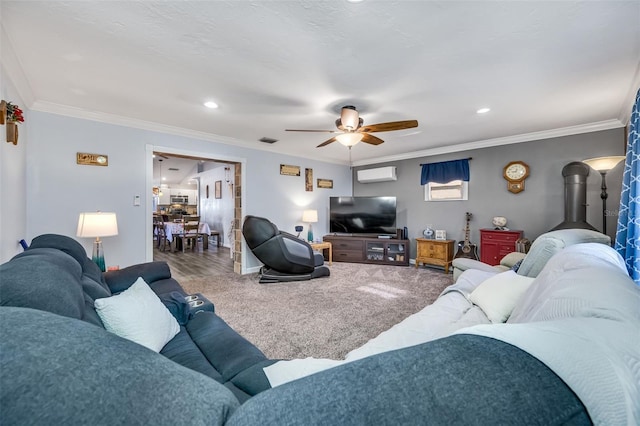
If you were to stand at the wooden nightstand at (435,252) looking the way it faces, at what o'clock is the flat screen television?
The flat screen television is roughly at 2 o'clock from the wooden nightstand.

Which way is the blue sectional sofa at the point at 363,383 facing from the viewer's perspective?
away from the camera

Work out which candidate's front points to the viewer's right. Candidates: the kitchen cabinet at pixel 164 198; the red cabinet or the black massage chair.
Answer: the black massage chair

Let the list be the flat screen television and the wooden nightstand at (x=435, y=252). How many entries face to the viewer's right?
0

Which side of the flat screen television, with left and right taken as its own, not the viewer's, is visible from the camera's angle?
front

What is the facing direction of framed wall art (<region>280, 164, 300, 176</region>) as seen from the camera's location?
facing the viewer and to the right of the viewer

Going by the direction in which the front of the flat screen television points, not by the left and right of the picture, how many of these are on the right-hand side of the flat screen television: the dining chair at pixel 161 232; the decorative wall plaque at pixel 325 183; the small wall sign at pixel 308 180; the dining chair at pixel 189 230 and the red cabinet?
4

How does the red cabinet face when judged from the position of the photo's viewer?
facing the viewer

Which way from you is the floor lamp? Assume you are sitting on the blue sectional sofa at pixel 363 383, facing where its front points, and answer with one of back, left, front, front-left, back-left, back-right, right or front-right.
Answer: front-right

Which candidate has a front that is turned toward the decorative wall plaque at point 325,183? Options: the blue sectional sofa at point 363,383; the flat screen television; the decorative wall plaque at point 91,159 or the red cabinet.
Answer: the blue sectional sofa

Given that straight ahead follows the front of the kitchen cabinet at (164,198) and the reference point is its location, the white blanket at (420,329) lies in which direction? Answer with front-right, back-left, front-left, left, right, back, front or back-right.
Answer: front

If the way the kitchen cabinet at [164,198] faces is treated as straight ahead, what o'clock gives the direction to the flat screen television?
The flat screen television is roughly at 11 o'clock from the kitchen cabinet.

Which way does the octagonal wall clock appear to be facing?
toward the camera

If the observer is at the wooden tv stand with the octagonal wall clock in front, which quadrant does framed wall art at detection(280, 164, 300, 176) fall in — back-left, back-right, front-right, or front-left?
back-right

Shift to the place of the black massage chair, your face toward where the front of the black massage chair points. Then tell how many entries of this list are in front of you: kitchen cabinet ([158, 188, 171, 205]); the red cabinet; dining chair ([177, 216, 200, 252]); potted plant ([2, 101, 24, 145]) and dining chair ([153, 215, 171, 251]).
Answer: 1

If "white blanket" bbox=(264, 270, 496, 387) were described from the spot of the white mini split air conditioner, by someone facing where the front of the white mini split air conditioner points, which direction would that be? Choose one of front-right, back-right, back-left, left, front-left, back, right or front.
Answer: front-left

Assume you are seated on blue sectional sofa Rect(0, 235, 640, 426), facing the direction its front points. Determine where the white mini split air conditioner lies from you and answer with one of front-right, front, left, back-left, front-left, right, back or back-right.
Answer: front

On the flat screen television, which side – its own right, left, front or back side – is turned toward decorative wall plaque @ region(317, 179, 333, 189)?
right

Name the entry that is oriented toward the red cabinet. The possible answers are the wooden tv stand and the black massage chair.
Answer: the black massage chair

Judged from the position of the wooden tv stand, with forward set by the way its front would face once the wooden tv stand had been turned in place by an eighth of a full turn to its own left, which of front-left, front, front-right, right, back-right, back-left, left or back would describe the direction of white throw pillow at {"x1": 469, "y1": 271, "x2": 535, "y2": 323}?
front

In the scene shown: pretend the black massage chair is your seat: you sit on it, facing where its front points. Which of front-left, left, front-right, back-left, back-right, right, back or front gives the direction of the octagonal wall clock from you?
front

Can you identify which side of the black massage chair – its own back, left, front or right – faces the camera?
right
